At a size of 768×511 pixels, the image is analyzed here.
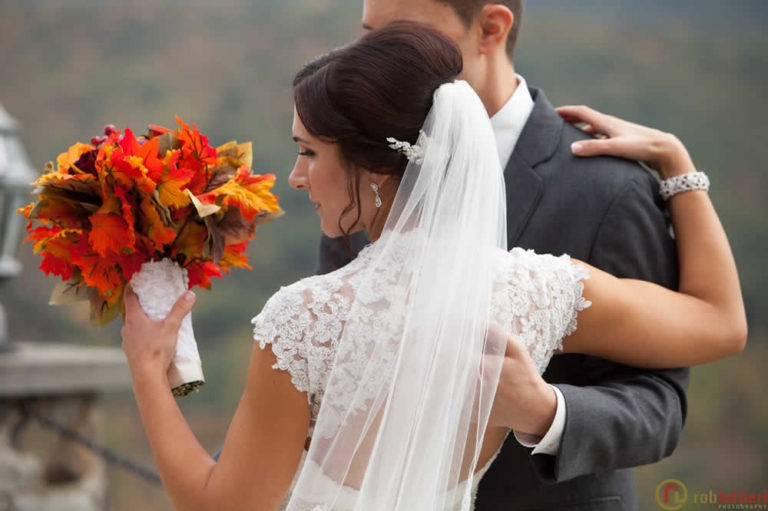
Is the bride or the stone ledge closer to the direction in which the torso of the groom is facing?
the bride

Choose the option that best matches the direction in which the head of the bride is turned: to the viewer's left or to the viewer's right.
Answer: to the viewer's left

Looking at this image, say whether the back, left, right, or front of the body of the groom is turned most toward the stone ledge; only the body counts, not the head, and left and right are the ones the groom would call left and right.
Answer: right

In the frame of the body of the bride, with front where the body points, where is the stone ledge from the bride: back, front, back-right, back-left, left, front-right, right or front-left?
front-left

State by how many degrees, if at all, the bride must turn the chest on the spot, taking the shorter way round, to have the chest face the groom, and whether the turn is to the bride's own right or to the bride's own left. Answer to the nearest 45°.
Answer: approximately 45° to the bride's own right

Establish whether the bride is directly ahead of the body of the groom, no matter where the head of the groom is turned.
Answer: yes

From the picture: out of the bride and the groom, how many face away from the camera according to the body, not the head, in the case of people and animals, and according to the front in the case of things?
1

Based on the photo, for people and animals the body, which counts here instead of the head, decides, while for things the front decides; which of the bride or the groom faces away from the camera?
the bride

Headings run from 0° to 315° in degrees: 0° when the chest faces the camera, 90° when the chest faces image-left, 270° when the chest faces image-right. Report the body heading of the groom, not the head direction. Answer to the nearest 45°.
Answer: approximately 45°

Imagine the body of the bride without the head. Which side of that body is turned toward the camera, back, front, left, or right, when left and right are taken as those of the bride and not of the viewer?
back
